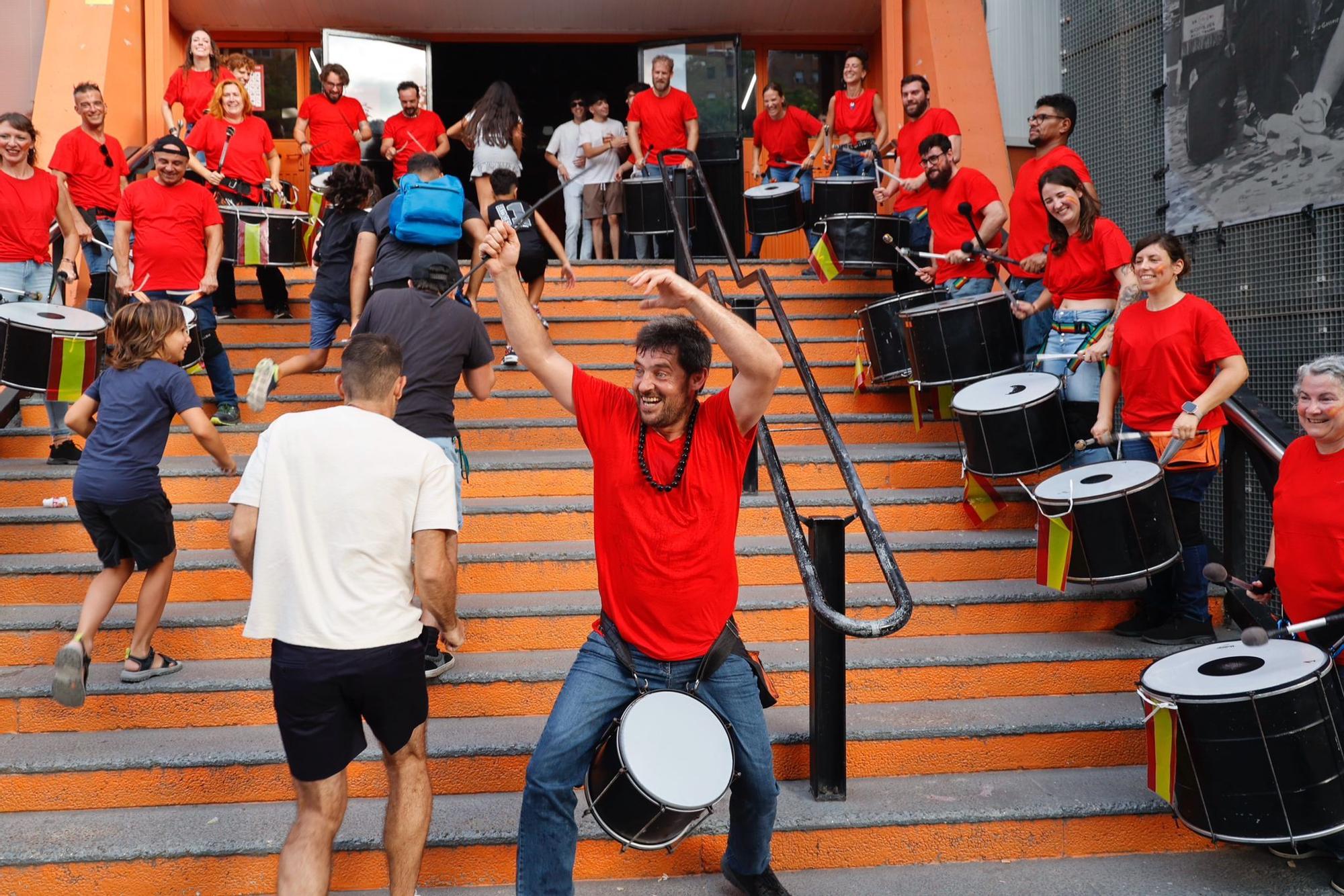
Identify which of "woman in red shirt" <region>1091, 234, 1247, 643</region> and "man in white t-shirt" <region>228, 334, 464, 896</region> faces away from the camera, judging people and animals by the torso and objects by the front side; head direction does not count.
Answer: the man in white t-shirt

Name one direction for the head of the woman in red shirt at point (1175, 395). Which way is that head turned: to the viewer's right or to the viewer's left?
to the viewer's left

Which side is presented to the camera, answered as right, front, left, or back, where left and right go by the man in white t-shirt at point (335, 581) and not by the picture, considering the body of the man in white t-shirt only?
back

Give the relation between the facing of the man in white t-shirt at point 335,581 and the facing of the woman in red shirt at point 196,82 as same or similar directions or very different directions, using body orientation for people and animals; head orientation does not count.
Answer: very different directions

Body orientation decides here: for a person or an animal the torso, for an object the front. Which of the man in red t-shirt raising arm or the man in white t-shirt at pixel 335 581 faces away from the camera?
the man in white t-shirt

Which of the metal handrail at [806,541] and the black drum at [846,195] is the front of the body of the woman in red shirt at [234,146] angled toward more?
the metal handrail
